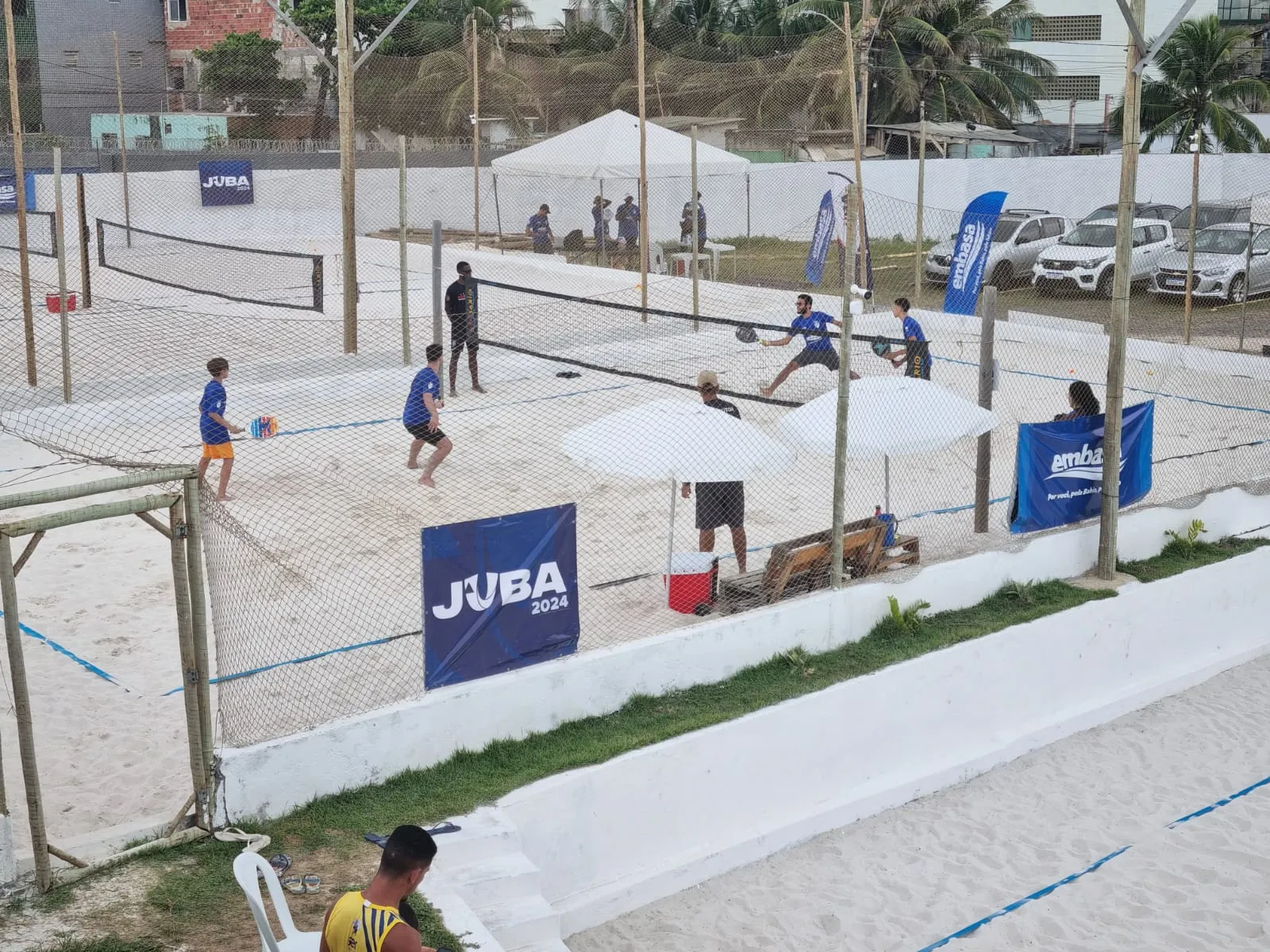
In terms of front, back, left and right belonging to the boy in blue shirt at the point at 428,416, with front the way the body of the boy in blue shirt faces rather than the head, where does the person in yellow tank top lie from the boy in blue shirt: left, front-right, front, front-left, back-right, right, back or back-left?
back-right

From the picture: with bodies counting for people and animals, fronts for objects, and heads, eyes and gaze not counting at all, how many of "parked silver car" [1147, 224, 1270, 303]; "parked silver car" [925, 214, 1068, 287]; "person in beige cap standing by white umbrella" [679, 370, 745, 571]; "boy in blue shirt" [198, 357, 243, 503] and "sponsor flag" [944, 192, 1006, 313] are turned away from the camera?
1

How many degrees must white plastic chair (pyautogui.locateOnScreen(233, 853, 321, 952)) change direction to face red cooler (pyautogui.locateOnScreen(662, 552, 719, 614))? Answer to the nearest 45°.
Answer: approximately 45° to its left

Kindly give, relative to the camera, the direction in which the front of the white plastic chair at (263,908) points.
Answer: facing to the right of the viewer

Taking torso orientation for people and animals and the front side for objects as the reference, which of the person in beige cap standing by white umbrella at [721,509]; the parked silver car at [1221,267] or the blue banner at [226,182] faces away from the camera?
the person in beige cap standing by white umbrella

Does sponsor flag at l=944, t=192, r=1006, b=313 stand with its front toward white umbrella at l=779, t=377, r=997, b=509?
yes

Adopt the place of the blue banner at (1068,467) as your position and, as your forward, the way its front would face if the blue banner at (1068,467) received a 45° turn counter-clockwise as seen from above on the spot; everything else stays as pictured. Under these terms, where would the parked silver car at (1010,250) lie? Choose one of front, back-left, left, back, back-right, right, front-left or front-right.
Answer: back-left

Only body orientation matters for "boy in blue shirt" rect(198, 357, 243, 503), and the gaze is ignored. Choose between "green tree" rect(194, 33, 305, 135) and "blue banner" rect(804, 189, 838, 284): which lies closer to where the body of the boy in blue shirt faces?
the blue banner

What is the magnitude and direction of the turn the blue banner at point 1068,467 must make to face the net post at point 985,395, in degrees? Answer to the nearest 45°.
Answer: approximately 90° to its right

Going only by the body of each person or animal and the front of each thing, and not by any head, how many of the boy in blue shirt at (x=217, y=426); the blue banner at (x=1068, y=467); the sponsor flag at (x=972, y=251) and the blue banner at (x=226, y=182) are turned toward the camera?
3

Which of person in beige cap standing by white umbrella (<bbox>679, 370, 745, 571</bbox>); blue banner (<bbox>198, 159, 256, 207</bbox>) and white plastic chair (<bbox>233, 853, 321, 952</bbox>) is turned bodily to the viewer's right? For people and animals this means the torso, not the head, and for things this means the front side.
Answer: the white plastic chair

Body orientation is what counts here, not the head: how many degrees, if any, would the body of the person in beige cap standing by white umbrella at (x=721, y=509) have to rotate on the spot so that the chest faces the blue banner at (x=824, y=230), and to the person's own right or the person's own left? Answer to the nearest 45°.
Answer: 0° — they already face it

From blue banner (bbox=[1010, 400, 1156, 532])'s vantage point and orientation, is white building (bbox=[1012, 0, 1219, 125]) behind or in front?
behind

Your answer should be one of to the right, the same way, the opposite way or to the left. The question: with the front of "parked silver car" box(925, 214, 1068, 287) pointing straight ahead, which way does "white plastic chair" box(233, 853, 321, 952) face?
the opposite way

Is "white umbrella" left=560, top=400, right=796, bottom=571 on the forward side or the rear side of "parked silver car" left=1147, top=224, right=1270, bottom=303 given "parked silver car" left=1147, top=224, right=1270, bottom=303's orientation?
on the forward side
